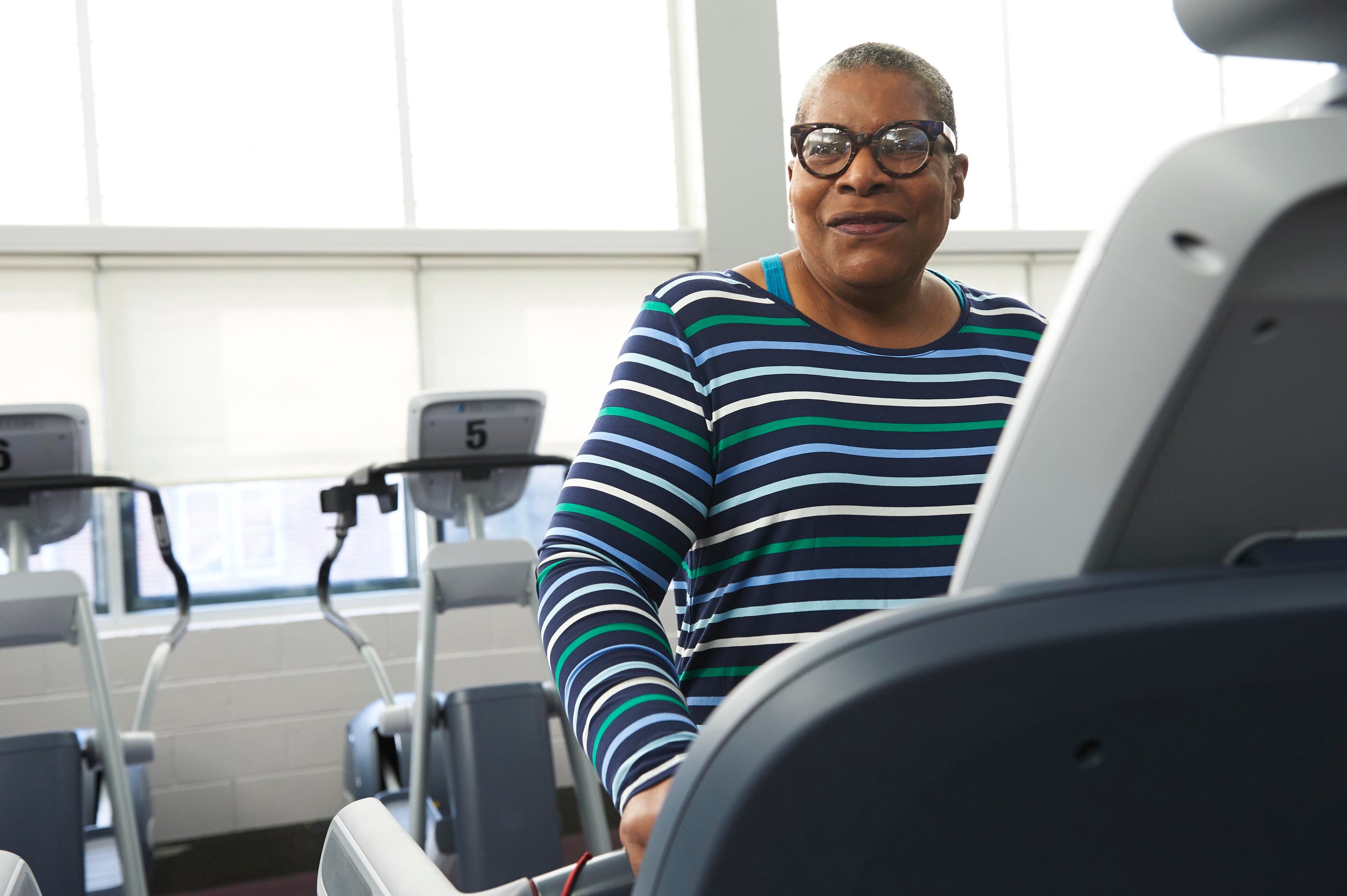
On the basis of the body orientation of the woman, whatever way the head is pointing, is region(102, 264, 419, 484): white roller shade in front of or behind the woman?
behind

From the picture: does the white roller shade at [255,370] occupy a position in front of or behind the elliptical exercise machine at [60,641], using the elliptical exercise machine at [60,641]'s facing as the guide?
behind

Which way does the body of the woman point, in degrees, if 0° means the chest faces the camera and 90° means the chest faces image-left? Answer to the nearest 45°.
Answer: approximately 0°

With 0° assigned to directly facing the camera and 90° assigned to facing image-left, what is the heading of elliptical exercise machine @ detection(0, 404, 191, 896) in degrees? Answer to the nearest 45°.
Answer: approximately 0°

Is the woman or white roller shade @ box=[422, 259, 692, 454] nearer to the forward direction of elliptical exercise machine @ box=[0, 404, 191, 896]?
the woman

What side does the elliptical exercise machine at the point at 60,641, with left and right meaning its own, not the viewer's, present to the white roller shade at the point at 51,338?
back

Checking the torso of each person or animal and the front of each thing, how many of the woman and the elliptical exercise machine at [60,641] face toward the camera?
2

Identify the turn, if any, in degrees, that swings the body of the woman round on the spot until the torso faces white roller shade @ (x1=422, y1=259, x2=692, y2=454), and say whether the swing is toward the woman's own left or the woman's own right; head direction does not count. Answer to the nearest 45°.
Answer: approximately 180°
